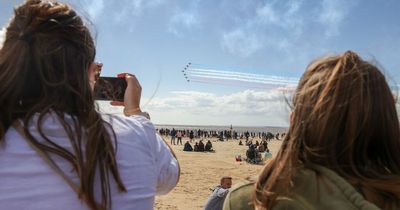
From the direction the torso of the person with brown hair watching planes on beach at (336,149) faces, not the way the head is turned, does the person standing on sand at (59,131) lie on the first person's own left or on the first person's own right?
on the first person's own left

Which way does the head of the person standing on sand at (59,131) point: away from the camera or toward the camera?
away from the camera

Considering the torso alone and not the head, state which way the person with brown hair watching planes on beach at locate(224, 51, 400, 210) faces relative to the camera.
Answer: away from the camera
